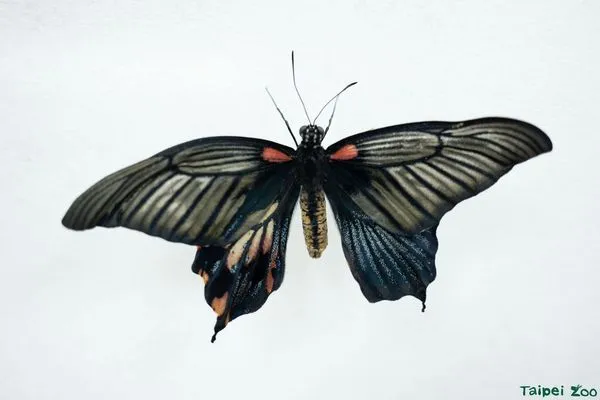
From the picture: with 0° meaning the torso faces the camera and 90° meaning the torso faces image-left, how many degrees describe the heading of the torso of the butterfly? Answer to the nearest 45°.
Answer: approximately 180°
